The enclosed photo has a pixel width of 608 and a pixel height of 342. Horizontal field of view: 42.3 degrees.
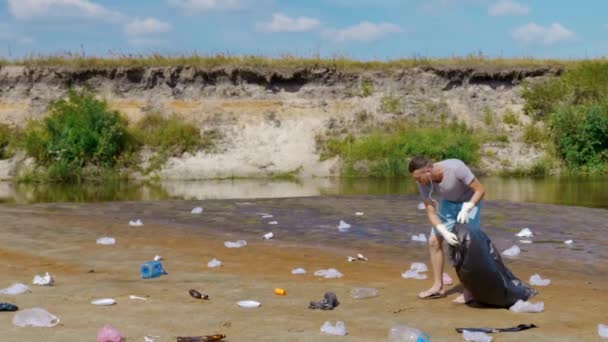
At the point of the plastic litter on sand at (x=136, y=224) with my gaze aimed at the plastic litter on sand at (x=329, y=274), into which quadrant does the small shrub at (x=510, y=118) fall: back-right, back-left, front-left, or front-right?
back-left

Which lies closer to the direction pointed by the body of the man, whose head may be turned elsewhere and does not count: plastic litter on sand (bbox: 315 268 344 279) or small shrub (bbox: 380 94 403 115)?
the plastic litter on sand

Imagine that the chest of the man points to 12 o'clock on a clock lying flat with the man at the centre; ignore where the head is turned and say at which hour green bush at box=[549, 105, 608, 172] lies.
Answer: The green bush is roughly at 5 o'clock from the man.

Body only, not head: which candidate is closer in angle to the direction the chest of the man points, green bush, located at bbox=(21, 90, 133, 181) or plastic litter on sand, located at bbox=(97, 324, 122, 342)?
the plastic litter on sand

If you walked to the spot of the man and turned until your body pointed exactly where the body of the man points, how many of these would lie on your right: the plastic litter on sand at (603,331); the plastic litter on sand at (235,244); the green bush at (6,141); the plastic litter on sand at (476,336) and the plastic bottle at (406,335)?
2

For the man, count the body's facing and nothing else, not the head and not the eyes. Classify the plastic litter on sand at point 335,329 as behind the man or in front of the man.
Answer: in front

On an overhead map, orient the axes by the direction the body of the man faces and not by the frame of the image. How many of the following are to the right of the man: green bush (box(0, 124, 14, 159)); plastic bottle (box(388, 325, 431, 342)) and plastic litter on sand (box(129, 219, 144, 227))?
2

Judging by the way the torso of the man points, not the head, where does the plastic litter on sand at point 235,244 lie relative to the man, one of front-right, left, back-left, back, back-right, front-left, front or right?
right
